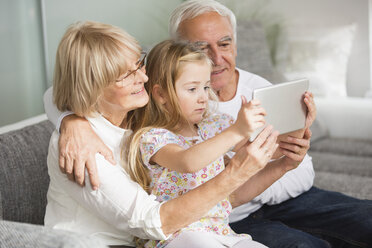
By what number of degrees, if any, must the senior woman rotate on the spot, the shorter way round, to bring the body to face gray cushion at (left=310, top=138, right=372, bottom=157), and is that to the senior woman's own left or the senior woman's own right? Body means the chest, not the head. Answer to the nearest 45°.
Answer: approximately 45° to the senior woman's own left

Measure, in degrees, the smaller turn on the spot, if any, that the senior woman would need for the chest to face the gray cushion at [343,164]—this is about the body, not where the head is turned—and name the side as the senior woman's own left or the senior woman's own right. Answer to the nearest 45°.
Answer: approximately 45° to the senior woman's own left

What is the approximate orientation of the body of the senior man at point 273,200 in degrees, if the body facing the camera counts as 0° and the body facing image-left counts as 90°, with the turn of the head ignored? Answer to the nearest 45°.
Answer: approximately 315°
